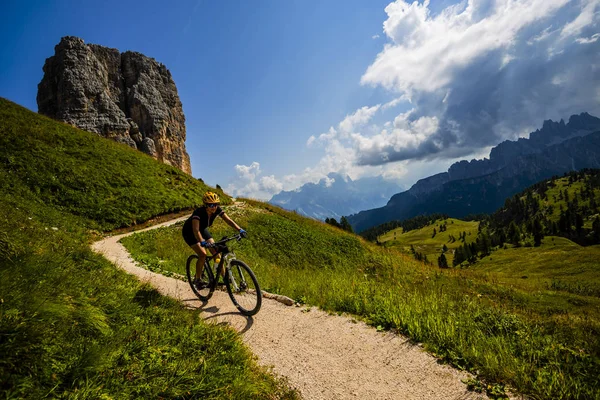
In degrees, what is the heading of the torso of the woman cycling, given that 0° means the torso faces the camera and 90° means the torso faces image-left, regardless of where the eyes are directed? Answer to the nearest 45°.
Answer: approximately 315°

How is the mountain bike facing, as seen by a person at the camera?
facing the viewer and to the right of the viewer
